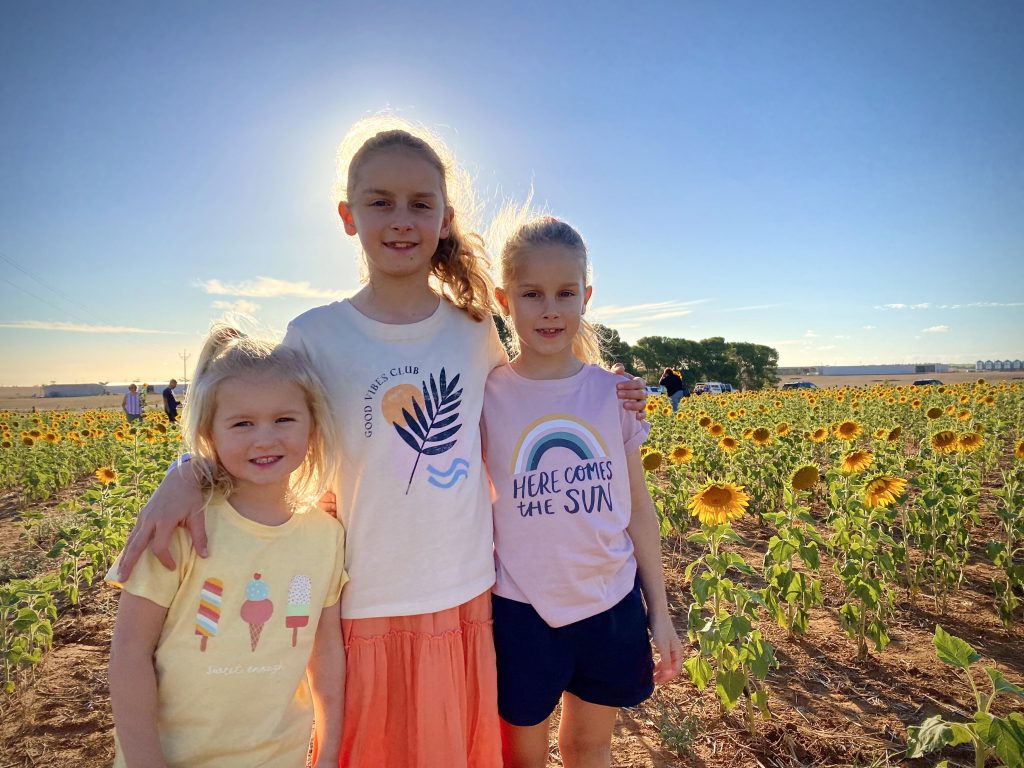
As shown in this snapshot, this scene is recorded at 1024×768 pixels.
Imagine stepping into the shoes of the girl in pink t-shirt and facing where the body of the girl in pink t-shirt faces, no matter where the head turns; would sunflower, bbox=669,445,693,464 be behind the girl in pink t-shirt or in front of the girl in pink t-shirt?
behind

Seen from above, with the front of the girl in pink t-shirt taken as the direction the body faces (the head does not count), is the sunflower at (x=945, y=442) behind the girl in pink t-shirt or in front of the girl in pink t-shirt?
behind

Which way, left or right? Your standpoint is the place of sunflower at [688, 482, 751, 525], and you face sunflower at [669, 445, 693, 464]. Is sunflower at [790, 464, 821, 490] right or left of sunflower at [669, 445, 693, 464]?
right

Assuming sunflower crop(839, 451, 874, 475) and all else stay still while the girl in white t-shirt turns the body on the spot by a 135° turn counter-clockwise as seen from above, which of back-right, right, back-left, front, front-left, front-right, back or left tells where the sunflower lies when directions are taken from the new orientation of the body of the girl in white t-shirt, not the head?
front

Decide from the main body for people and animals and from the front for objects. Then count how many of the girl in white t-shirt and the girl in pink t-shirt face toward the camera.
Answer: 2

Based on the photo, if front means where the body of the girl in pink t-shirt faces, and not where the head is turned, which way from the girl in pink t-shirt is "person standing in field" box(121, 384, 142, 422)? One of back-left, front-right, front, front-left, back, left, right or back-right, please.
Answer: back-right

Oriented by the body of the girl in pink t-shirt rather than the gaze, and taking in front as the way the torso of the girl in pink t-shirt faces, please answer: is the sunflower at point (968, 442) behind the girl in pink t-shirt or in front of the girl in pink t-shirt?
behind

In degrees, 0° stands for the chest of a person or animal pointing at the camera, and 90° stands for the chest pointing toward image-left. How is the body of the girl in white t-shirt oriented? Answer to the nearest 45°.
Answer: approximately 0°
